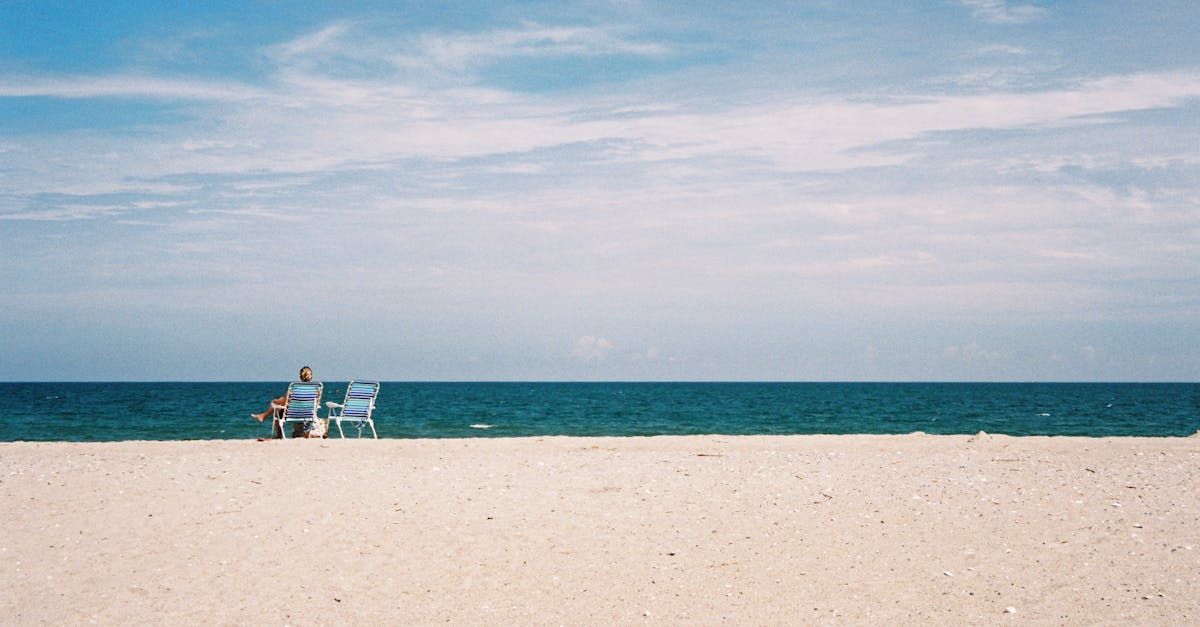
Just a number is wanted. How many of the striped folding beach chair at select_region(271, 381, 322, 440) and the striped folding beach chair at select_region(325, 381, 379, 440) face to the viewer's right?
0

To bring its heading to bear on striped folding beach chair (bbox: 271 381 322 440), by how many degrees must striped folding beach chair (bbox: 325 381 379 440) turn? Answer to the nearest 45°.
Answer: approximately 90° to its left

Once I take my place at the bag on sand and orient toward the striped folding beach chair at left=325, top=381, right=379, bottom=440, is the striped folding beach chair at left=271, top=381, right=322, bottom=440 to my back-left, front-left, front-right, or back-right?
back-right

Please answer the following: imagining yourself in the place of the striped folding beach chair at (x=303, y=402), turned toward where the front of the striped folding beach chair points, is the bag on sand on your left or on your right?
on your right

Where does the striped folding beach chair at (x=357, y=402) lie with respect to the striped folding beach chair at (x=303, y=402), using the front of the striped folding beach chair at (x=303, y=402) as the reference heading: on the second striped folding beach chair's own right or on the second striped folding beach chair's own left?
on the second striped folding beach chair's own right

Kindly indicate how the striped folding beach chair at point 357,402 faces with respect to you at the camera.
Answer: facing away from the viewer and to the left of the viewer

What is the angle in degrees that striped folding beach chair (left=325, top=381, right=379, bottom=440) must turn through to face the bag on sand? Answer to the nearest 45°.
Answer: approximately 45° to its left

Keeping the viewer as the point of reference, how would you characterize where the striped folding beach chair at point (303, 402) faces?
facing away from the viewer and to the left of the viewer
